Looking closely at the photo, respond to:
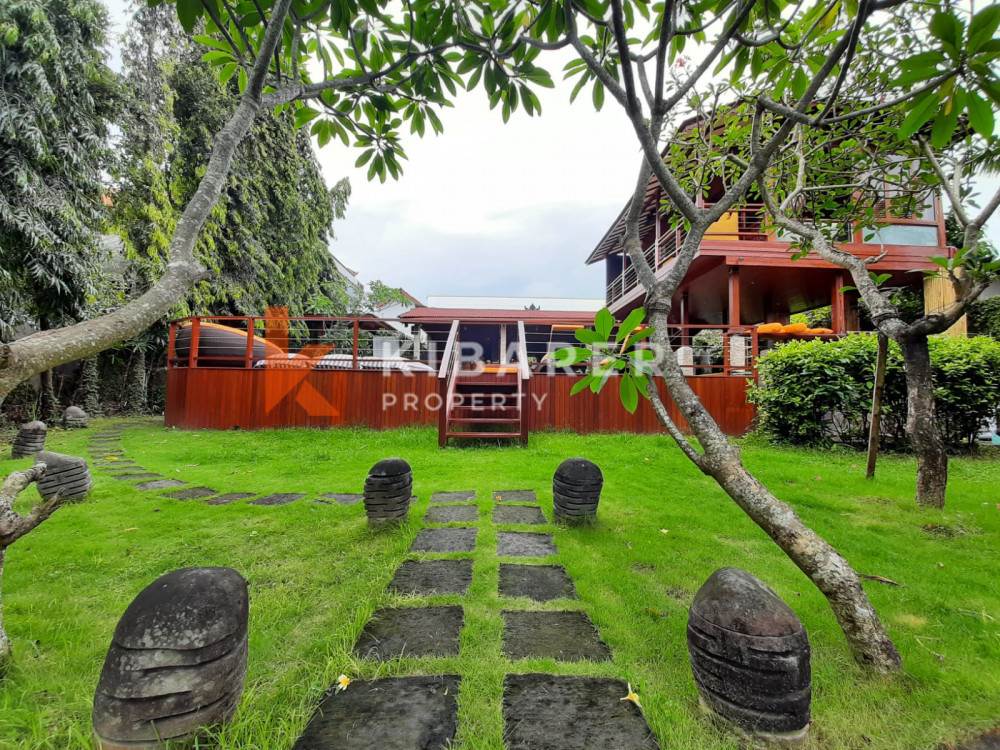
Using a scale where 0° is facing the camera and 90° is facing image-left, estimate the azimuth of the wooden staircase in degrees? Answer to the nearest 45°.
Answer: approximately 0°

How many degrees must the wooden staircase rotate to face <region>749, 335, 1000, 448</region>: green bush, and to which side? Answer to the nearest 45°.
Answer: approximately 90° to its left

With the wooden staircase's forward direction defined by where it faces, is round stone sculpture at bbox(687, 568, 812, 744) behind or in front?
in front

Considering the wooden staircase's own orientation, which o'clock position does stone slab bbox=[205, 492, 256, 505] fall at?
The stone slab is roughly at 1 o'clock from the wooden staircase.

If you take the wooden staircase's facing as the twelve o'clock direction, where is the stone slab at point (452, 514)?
The stone slab is roughly at 12 o'clock from the wooden staircase.

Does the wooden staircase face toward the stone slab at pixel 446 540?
yes

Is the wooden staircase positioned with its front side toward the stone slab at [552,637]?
yes

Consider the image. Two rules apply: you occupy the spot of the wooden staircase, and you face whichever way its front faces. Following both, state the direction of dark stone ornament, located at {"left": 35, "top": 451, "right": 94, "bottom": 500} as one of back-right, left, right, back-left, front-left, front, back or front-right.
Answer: front-right

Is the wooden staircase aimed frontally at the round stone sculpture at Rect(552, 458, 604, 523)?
yes

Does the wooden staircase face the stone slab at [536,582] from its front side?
yes

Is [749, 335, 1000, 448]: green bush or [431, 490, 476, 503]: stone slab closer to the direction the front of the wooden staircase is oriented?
the stone slab

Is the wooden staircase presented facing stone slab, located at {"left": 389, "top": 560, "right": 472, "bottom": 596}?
yes
